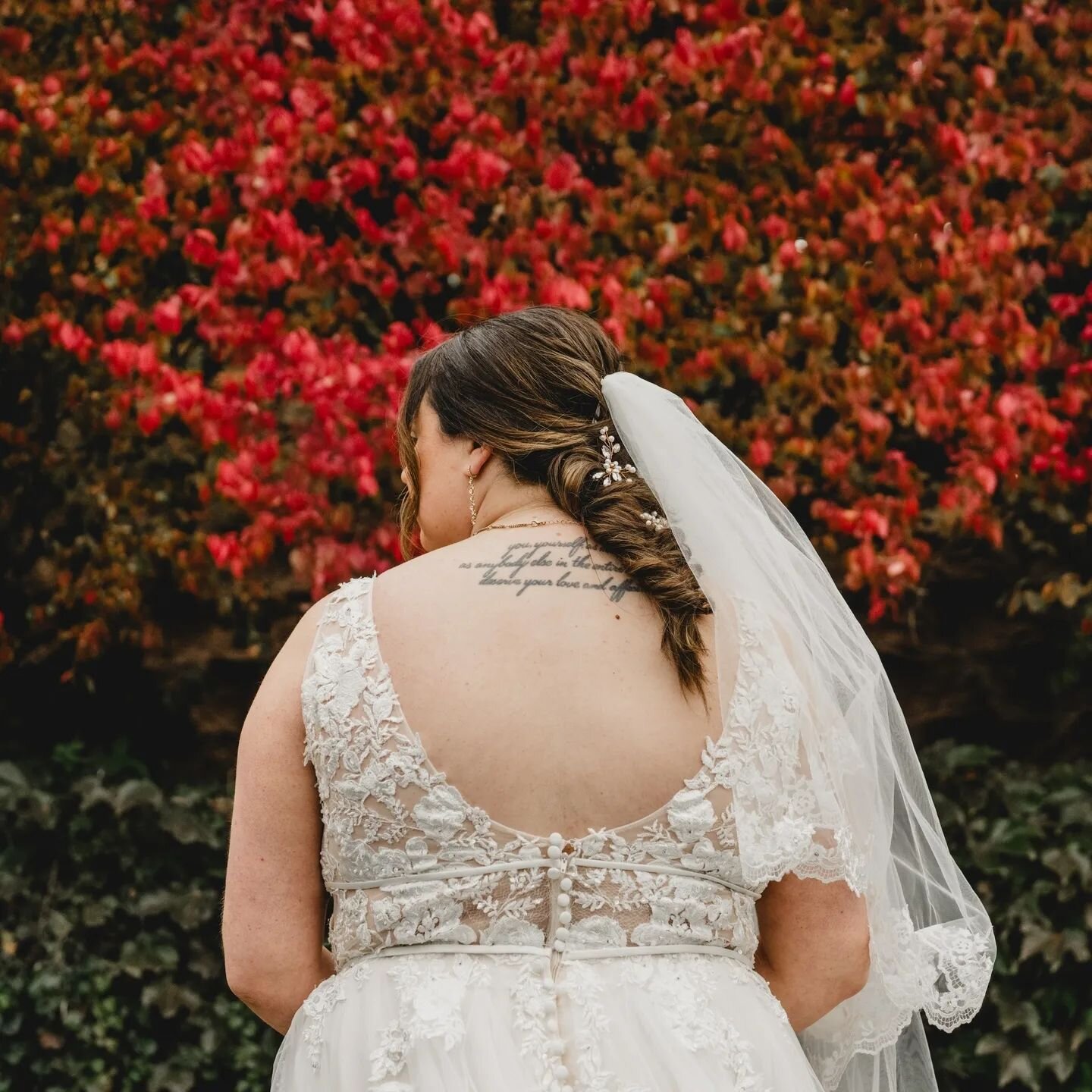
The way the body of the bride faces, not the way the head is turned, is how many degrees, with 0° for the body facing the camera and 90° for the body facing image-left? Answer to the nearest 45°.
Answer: approximately 180°

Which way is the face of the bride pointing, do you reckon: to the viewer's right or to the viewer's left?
to the viewer's left
